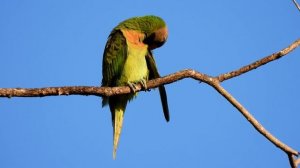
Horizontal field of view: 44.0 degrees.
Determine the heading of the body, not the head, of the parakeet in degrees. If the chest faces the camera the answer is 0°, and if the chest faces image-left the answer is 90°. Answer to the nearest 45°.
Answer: approximately 315°
